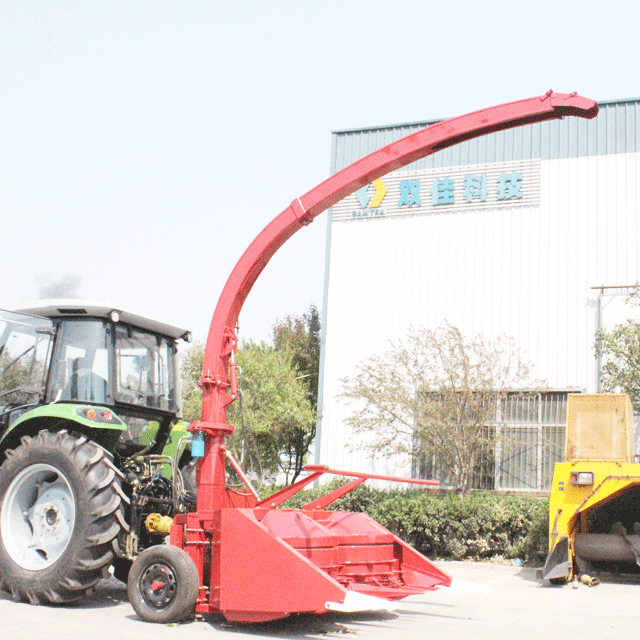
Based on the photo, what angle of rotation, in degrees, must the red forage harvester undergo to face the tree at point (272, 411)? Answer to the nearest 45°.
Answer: approximately 135° to its left

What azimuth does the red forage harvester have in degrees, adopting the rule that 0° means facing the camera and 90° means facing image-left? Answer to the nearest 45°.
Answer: approximately 315°

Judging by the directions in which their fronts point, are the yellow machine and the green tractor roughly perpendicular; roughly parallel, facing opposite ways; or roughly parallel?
roughly perpendicular

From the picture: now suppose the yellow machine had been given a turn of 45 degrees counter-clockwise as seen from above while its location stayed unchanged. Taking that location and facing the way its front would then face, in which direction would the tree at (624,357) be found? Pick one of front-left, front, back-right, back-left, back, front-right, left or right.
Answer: back-left

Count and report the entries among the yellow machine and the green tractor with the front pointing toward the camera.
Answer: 1

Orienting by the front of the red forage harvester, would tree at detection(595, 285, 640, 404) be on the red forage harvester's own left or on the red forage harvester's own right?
on the red forage harvester's own left

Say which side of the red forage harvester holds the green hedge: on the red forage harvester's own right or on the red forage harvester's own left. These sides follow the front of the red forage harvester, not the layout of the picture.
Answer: on the red forage harvester's own left

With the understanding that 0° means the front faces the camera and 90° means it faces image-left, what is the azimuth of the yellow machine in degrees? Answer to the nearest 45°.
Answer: approximately 0°
